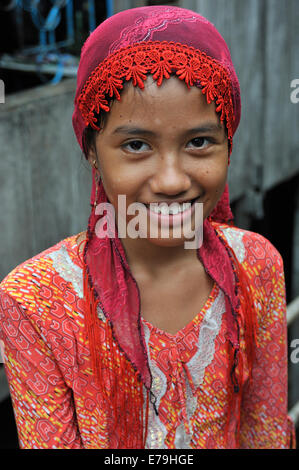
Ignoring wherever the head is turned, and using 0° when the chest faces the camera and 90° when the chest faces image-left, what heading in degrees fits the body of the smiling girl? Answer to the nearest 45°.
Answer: approximately 0°
